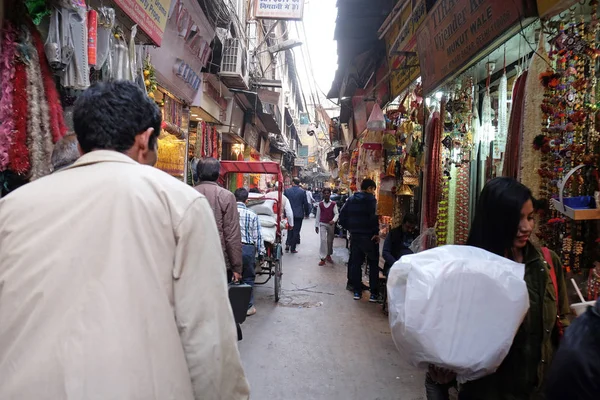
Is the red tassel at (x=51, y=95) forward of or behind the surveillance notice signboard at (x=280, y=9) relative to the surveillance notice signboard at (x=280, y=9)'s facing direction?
forward

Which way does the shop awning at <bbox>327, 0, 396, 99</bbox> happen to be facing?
to the viewer's left

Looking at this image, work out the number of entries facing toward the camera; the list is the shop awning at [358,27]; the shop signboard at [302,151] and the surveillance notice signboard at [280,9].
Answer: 2

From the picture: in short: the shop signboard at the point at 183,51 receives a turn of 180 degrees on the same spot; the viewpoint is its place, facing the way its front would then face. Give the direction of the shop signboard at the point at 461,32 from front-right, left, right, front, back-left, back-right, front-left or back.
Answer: back

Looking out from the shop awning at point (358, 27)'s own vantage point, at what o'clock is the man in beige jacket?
The man in beige jacket is roughly at 9 o'clock from the shop awning.

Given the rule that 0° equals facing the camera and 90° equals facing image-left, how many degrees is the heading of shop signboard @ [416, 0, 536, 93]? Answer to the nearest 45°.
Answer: approximately 45°

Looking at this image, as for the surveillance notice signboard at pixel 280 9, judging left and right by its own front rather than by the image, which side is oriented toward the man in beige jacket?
front

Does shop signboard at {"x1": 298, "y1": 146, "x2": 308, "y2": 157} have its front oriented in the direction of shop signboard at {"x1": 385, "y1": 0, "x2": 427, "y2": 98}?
yes

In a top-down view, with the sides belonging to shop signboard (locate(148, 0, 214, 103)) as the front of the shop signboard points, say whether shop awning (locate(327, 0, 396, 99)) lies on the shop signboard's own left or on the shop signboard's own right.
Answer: on the shop signboard's own left

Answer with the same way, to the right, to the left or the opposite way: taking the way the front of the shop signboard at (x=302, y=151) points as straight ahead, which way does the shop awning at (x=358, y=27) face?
to the right

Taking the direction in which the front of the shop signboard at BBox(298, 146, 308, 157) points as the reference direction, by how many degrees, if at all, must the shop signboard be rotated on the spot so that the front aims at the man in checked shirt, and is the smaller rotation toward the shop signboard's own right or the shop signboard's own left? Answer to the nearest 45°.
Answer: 0° — it already faces them

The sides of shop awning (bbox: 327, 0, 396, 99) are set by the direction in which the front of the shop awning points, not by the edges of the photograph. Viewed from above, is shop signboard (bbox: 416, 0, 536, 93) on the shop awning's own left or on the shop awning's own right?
on the shop awning's own left

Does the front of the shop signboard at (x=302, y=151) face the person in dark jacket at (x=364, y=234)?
yes

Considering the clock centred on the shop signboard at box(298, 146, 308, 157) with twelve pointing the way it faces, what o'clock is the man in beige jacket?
The man in beige jacket is roughly at 12 o'clock from the shop signboard.

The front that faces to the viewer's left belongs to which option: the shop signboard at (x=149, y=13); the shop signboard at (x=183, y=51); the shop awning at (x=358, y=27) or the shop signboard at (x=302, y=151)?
the shop awning
